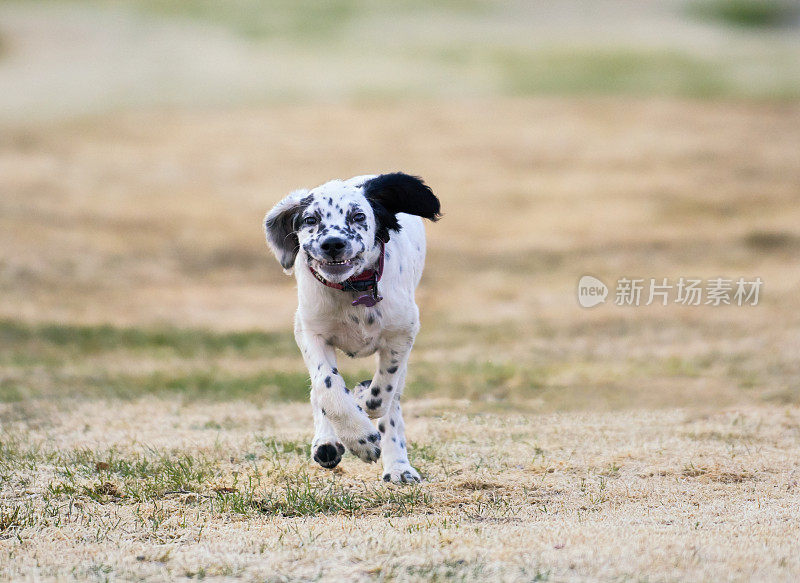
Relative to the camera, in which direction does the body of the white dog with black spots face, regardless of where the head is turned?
toward the camera
